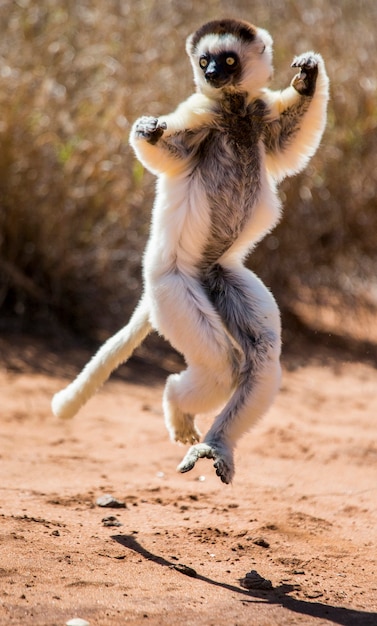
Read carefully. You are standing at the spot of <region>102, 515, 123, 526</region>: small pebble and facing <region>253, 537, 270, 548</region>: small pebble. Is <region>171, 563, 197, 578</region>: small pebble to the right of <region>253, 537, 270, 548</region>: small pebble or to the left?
right

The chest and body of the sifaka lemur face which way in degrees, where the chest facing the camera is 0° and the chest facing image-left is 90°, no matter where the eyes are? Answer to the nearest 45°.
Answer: approximately 315°

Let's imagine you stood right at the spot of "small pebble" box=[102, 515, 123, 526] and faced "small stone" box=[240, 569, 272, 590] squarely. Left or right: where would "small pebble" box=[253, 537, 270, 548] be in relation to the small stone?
left
